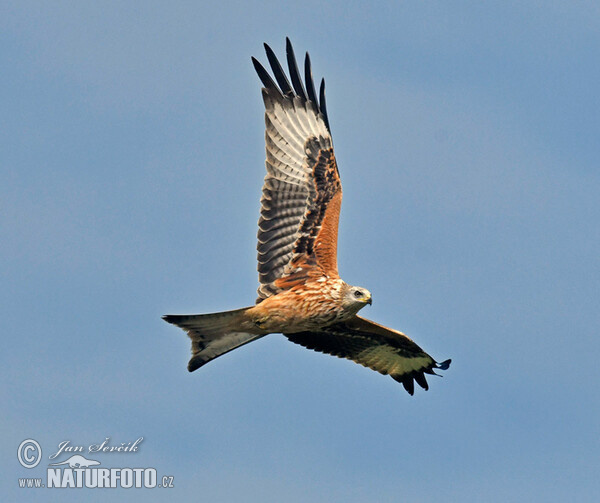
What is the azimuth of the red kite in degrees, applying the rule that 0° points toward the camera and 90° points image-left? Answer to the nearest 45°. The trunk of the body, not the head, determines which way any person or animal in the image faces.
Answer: approximately 270°
